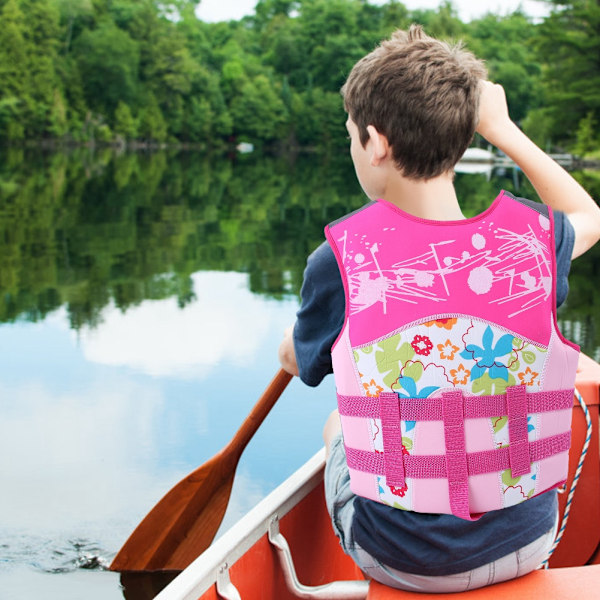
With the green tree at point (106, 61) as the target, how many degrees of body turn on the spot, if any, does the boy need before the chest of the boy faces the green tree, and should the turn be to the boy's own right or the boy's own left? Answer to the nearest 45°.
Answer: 0° — they already face it

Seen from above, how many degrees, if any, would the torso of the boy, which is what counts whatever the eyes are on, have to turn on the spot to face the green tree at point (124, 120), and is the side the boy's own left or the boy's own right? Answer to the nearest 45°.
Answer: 0° — they already face it

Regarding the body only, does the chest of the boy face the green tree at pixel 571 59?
yes

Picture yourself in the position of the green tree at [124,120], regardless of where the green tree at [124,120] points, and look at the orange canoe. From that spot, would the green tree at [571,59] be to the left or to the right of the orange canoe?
left

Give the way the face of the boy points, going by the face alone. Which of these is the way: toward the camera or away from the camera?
away from the camera

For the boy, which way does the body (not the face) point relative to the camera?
away from the camera
